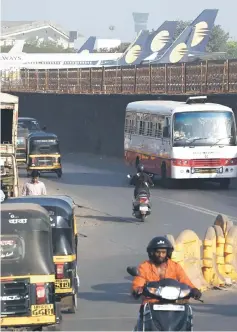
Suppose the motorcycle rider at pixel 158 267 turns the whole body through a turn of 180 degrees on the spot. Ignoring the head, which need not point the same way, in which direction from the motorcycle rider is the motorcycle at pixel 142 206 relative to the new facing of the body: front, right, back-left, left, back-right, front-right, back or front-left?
front

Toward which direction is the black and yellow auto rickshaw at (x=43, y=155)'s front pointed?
away from the camera

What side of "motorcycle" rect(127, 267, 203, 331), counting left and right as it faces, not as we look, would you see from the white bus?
back

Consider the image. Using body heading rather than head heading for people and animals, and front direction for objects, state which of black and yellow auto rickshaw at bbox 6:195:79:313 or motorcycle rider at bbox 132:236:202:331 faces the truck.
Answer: the black and yellow auto rickshaw

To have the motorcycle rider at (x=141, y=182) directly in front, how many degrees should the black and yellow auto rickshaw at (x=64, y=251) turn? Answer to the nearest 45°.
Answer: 0° — it already faces them

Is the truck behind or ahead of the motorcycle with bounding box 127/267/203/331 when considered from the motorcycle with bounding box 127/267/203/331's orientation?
behind

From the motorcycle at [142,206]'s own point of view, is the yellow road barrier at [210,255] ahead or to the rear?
to the rear

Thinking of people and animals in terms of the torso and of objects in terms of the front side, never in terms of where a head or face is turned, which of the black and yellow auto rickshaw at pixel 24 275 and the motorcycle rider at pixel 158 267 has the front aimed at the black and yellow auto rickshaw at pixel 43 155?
the black and yellow auto rickshaw at pixel 24 275

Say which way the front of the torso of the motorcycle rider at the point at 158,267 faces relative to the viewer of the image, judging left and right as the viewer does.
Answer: facing the viewer

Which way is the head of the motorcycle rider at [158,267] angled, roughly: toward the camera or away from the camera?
toward the camera

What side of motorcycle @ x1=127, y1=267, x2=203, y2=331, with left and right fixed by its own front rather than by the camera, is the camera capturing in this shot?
front

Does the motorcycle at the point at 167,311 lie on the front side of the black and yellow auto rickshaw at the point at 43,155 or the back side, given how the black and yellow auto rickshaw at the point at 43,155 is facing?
on the back side

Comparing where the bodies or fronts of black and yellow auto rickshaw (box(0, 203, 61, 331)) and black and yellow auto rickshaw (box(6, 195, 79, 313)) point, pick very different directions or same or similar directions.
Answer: same or similar directions

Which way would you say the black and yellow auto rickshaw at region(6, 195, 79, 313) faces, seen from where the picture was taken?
facing away from the viewer

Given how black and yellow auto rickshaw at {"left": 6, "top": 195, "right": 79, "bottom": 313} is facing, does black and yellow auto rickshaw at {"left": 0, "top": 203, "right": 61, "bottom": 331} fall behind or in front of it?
behind

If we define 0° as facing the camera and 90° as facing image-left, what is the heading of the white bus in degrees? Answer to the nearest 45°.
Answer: approximately 315°

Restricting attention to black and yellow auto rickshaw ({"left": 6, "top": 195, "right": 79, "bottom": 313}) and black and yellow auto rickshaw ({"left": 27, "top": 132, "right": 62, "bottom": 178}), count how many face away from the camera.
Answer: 2
